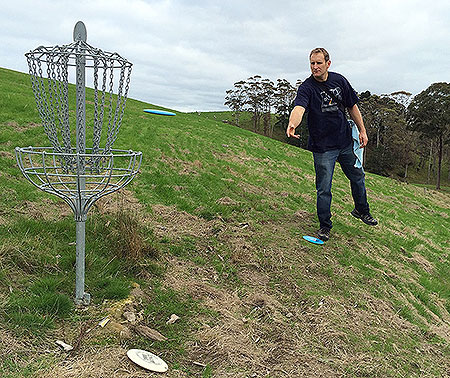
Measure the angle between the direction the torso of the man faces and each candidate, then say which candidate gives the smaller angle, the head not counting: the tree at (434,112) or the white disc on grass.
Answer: the white disc on grass

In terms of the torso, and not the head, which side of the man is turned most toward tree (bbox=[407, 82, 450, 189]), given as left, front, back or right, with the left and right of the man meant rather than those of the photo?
back

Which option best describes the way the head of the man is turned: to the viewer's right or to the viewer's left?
to the viewer's left

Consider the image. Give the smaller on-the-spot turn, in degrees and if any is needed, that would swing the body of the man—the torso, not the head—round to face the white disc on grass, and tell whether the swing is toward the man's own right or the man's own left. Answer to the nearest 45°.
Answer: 0° — they already face it

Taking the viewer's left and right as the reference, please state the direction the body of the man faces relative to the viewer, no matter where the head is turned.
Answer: facing the viewer
